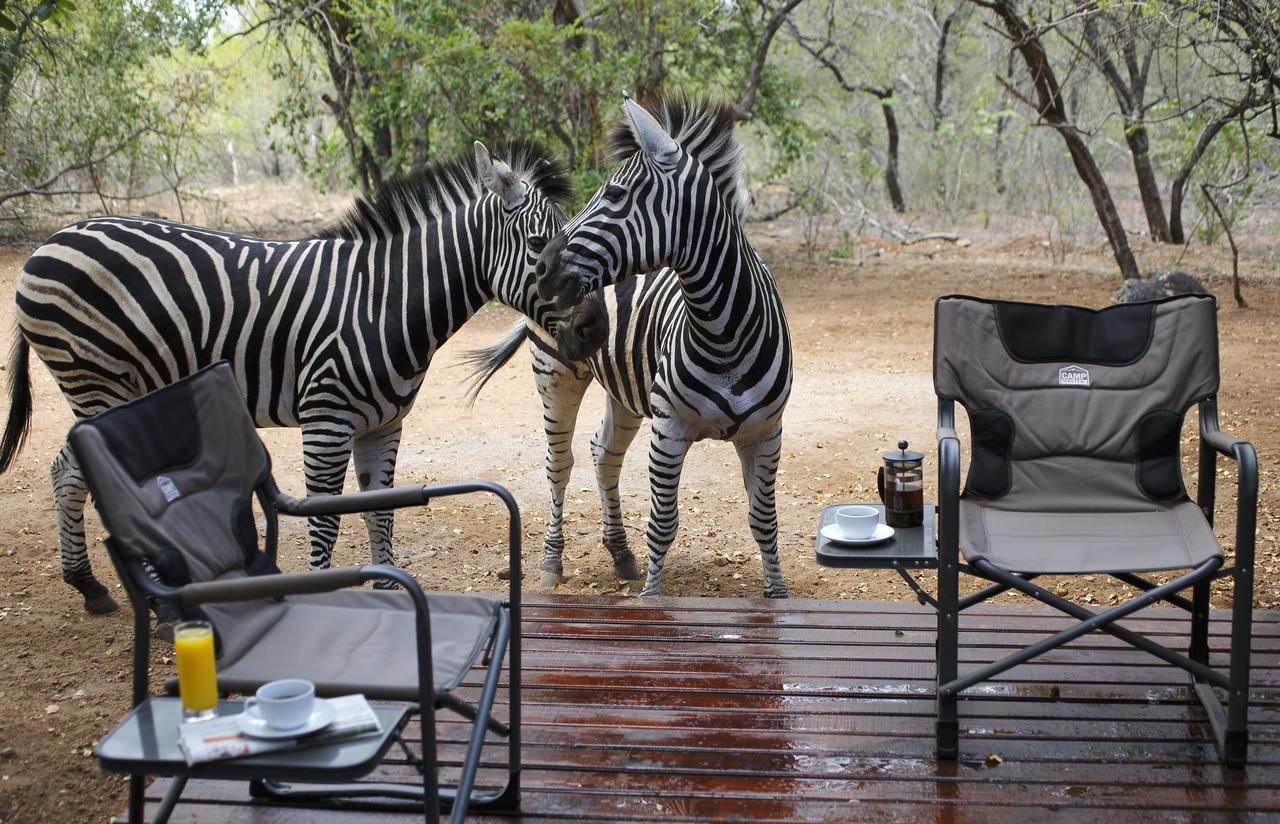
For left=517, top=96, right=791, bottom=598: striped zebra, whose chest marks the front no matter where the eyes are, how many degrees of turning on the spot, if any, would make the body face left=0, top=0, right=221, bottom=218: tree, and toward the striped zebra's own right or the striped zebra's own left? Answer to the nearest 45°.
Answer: approximately 180°

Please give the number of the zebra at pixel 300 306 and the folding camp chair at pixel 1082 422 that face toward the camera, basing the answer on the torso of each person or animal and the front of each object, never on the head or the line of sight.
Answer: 1

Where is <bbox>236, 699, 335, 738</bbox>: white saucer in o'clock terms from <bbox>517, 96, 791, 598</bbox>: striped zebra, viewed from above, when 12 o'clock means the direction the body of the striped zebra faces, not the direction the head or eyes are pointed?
The white saucer is roughly at 2 o'clock from the striped zebra.

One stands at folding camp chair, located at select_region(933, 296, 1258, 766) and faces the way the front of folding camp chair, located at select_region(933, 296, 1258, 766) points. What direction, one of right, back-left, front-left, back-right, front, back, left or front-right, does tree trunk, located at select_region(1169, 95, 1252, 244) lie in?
back

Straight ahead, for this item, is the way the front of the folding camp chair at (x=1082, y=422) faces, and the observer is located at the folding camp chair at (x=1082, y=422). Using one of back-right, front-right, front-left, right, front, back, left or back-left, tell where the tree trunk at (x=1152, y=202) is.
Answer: back

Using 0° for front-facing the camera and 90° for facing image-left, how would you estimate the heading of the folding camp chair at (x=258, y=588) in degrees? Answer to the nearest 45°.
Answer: approximately 315°

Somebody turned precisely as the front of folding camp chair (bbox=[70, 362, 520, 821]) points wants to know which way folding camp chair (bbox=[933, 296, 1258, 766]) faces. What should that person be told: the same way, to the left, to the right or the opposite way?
to the right

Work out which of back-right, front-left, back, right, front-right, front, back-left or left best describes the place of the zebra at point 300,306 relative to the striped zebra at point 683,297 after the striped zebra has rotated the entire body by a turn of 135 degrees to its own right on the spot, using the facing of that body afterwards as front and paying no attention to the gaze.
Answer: front

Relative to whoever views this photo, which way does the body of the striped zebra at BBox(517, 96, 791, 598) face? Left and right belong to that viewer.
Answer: facing the viewer and to the right of the viewer

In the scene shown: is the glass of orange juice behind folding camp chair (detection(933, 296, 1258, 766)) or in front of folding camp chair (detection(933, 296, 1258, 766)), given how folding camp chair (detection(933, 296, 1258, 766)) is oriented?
in front

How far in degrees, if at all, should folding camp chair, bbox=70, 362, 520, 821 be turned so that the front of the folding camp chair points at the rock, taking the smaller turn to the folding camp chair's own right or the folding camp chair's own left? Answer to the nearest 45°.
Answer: approximately 90° to the folding camp chair's own left

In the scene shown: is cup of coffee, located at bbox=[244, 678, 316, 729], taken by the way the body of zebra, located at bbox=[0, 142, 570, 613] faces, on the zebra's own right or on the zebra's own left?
on the zebra's own right

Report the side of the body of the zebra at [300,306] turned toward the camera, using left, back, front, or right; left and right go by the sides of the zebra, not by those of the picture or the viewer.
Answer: right
